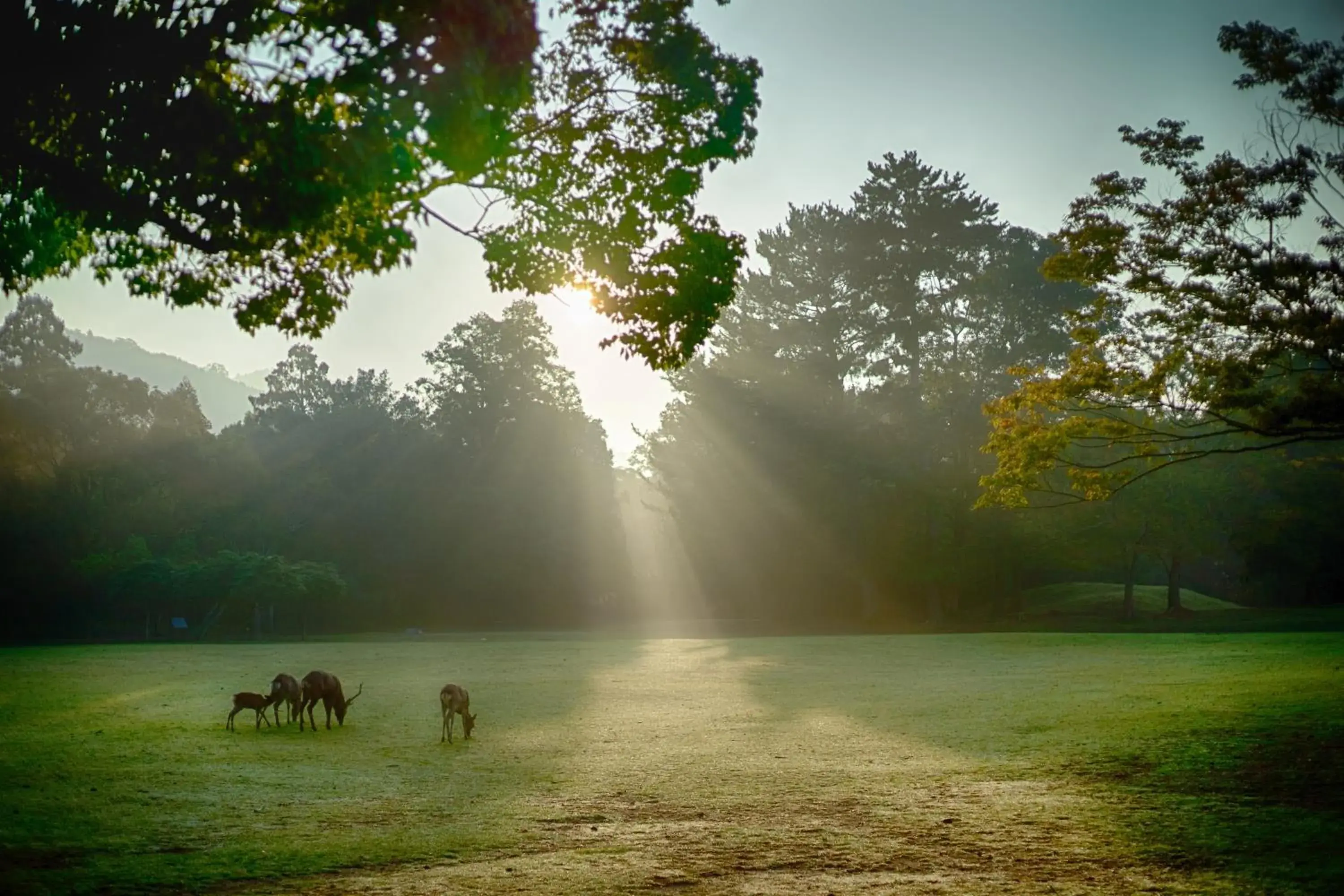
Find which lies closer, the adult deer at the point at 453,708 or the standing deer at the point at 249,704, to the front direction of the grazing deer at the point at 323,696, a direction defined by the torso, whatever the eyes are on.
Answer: the adult deer

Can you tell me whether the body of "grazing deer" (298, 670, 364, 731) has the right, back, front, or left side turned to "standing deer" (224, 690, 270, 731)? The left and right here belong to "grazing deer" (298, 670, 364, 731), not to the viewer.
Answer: back

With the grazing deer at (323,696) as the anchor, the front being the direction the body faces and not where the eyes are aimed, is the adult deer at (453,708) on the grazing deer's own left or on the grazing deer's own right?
on the grazing deer's own right

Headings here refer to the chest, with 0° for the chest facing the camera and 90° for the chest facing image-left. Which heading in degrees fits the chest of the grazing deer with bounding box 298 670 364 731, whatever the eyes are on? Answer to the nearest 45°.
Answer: approximately 270°
